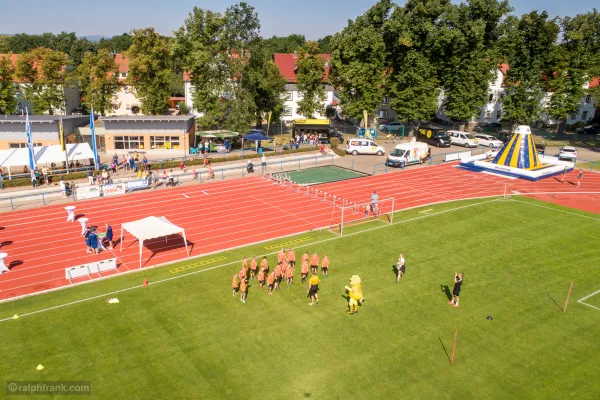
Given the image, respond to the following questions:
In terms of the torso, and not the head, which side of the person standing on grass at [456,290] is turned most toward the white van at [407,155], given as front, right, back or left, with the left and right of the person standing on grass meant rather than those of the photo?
right

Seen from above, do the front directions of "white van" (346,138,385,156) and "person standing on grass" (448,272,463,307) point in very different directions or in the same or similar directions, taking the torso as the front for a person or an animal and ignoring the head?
very different directions

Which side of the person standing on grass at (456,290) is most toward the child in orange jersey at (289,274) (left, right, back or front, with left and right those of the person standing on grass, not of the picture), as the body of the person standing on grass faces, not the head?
front

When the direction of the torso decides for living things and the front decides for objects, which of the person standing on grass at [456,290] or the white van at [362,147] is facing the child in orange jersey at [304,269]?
the person standing on grass

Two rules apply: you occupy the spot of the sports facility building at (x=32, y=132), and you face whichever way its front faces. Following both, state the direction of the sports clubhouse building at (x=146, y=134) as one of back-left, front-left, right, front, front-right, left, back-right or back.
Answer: left

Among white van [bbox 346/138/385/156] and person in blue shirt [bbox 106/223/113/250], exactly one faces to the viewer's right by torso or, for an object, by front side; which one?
the white van

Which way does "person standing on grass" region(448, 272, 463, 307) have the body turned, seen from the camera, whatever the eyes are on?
to the viewer's left

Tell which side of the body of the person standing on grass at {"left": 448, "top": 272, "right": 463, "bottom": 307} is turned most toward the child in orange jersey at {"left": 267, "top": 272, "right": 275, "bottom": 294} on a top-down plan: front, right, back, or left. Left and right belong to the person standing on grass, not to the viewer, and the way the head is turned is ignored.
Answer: front

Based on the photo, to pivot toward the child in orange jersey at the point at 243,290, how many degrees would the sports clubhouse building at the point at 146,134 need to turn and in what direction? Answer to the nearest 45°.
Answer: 0° — it already faces them

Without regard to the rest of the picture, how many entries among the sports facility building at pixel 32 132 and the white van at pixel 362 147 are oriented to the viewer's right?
1

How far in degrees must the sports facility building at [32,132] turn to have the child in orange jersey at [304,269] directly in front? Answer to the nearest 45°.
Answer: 0° — it already faces them

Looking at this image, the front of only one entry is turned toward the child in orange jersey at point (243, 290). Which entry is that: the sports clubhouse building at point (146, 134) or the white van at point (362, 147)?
the sports clubhouse building

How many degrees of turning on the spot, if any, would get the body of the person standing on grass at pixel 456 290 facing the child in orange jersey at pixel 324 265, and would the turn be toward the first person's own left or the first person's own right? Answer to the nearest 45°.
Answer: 0° — they already face them
